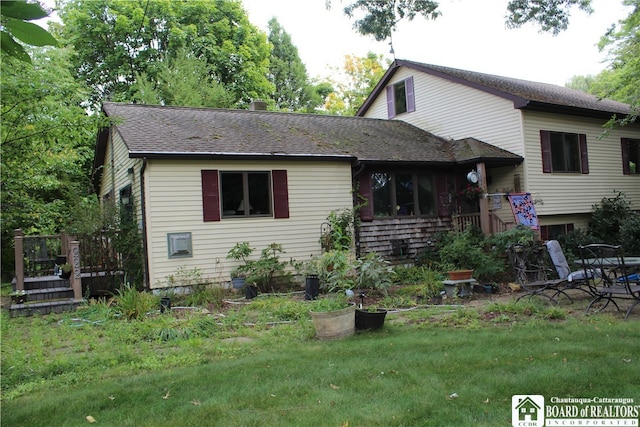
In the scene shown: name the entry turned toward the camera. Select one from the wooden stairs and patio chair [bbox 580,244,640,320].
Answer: the wooden stairs

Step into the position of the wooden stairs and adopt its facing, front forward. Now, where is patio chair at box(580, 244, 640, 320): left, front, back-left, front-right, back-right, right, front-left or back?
front-left

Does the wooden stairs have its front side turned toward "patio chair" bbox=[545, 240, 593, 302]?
no

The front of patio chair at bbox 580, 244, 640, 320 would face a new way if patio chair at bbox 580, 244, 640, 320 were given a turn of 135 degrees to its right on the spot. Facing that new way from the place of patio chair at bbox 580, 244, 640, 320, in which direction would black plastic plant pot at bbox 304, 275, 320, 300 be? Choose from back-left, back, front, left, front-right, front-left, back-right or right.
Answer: right

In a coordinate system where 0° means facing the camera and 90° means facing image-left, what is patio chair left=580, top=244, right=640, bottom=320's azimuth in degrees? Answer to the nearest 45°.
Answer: approximately 225°

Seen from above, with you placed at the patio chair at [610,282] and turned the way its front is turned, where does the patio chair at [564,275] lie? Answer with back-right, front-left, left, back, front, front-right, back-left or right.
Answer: left

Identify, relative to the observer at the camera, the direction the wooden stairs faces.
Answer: facing the viewer

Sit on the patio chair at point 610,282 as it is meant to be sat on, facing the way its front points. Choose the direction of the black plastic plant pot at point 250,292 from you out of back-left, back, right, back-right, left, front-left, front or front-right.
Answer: back-left

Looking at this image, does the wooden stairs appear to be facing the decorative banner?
no

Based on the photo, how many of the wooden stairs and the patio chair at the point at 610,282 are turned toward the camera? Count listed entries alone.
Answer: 1

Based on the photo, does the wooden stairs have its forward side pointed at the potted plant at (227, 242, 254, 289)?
no

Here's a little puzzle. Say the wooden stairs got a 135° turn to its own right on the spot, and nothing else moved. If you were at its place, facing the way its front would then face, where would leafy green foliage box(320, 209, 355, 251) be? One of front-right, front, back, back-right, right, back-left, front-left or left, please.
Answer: back-right

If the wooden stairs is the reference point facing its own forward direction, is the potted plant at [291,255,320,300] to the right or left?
on its left
